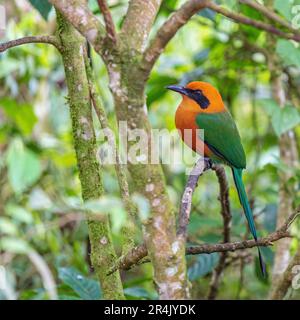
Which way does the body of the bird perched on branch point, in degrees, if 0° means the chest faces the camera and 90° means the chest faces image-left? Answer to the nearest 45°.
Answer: approximately 90°

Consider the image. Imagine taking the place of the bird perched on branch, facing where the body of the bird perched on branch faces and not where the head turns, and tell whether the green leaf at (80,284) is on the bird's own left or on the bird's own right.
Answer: on the bird's own left

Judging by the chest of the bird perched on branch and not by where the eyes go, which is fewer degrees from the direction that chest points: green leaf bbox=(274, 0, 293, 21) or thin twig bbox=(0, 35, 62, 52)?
the thin twig

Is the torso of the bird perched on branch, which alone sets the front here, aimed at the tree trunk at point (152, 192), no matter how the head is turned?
yes
